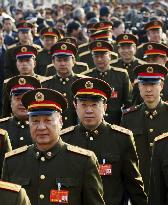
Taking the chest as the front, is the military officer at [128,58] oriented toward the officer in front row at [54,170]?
yes

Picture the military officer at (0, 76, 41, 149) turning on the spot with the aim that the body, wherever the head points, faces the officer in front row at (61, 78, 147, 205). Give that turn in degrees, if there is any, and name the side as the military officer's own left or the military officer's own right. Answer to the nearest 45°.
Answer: approximately 45° to the military officer's own left

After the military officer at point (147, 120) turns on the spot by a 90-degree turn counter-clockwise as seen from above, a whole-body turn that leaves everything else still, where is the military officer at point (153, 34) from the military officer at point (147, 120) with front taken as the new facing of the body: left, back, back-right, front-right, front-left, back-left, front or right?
left

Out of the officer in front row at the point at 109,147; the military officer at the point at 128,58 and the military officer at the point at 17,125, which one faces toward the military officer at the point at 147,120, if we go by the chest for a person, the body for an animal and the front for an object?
the military officer at the point at 128,58

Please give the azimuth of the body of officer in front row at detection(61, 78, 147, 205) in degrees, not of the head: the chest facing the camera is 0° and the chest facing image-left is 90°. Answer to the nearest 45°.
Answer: approximately 0°

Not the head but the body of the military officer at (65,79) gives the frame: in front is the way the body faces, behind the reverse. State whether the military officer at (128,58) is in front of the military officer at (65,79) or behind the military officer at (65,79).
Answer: behind

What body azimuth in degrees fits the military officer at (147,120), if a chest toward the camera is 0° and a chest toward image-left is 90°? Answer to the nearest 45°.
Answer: approximately 0°
